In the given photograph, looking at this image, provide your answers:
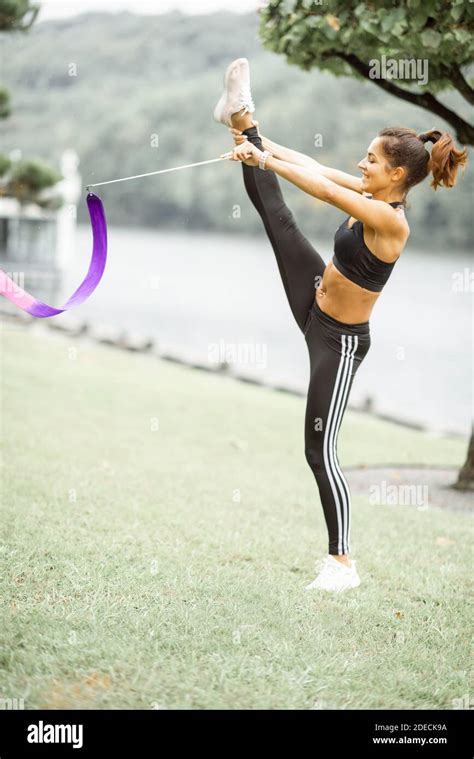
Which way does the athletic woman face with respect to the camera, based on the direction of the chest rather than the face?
to the viewer's left

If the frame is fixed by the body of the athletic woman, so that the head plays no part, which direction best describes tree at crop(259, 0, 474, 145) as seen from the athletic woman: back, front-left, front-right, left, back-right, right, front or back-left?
right
